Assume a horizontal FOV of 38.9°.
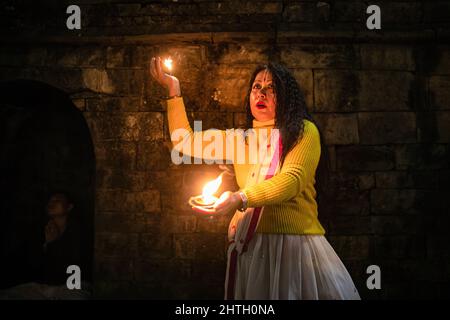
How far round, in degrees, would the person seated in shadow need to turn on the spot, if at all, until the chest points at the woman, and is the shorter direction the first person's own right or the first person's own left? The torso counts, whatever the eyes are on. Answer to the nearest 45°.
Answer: approximately 45° to the first person's own left

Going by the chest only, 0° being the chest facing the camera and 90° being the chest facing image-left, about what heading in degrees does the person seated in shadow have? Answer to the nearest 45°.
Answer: approximately 45°

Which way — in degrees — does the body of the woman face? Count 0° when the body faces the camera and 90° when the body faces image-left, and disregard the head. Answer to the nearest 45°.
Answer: approximately 45°

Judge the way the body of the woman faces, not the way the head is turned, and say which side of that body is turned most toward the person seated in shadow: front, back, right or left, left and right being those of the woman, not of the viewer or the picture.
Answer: right
